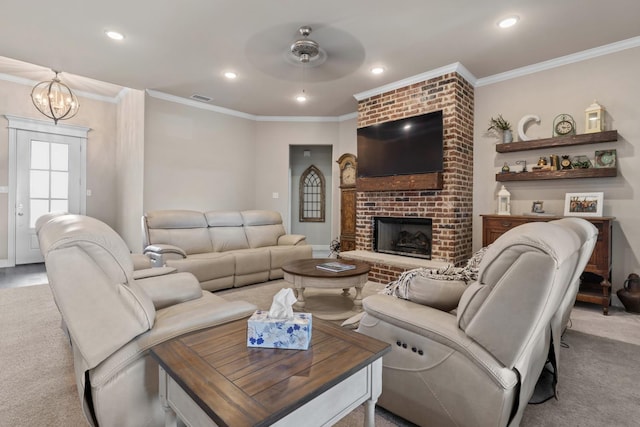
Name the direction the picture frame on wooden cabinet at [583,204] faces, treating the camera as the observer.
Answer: facing the viewer

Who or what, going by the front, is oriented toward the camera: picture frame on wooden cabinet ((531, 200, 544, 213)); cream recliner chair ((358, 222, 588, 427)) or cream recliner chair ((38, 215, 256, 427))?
the picture frame on wooden cabinet

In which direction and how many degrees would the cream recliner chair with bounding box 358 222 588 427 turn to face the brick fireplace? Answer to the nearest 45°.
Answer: approximately 45° to its right

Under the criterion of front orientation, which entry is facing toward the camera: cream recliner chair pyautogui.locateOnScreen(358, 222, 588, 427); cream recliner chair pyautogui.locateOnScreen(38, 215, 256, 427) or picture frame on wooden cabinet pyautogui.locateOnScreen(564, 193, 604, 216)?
the picture frame on wooden cabinet

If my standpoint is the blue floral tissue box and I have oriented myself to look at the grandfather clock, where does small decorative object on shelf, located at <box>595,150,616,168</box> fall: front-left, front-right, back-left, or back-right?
front-right

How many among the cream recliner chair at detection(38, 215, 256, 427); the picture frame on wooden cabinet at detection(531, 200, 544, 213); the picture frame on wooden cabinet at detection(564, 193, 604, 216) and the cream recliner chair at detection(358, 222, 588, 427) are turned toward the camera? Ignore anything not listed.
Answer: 2

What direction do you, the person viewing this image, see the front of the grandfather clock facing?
facing the viewer and to the left of the viewer

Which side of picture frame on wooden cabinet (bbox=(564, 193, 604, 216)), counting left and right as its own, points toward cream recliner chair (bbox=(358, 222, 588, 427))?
front

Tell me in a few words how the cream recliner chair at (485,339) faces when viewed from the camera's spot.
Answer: facing away from the viewer and to the left of the viewer

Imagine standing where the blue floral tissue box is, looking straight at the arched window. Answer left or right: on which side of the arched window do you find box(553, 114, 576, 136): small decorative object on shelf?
right

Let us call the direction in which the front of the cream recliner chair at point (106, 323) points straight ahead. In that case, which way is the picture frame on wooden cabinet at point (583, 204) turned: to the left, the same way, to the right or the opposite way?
the opposite way

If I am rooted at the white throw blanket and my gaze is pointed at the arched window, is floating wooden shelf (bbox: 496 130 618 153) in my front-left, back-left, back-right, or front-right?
front-right

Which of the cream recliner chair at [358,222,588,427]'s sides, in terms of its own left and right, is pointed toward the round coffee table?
front

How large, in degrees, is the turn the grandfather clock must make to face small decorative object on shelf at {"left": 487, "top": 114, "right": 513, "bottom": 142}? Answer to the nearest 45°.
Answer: approximately 90° to its left

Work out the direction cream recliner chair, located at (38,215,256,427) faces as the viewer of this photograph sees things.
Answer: facing away from the viewer and to the right of the viewer

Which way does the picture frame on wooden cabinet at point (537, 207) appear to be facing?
toward the camera

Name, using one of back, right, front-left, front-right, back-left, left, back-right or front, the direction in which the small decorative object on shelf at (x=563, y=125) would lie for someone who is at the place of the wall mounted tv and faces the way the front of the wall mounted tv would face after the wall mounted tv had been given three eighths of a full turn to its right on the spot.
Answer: right

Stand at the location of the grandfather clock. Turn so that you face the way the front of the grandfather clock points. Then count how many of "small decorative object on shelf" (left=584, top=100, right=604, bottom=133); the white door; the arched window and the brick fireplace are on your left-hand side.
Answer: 2
